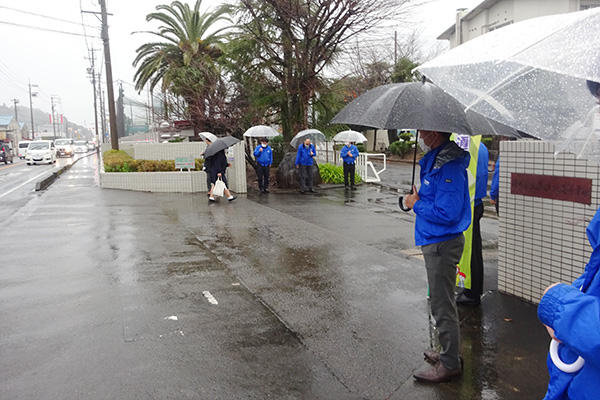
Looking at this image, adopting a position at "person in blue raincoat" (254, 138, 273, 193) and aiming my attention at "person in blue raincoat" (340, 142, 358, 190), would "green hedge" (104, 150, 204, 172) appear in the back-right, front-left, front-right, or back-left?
back-left

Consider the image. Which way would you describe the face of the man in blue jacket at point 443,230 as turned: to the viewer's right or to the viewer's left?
to the viewer's left

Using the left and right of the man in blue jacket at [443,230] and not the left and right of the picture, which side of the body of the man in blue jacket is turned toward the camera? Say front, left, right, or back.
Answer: left

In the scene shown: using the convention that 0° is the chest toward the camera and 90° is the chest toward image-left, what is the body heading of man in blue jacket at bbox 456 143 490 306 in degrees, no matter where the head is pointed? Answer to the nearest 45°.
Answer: approximately 90°

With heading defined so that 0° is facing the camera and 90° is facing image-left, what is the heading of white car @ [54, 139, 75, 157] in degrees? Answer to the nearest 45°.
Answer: approximately 0°
